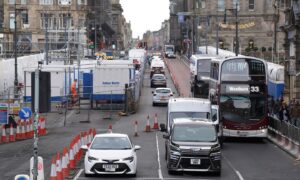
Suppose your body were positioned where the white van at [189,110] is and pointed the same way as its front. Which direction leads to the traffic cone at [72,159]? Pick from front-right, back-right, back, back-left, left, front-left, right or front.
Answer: front-right

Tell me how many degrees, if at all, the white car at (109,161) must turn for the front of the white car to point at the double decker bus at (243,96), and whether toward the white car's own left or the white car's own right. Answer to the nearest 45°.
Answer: approximately 135° to the white car's own left

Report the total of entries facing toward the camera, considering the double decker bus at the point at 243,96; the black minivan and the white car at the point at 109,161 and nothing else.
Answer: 3

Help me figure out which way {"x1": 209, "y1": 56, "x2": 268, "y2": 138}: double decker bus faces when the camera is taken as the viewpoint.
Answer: facing the viewer

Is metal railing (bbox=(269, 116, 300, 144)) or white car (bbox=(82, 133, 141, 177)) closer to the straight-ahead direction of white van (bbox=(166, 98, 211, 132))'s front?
the white car

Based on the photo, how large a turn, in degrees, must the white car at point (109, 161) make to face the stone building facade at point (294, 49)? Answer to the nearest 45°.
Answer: approximately 135° to its left

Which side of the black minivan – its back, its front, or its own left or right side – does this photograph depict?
front

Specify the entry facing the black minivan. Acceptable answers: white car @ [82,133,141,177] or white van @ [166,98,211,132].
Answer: the white van

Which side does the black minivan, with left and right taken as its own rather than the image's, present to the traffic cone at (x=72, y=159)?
right
